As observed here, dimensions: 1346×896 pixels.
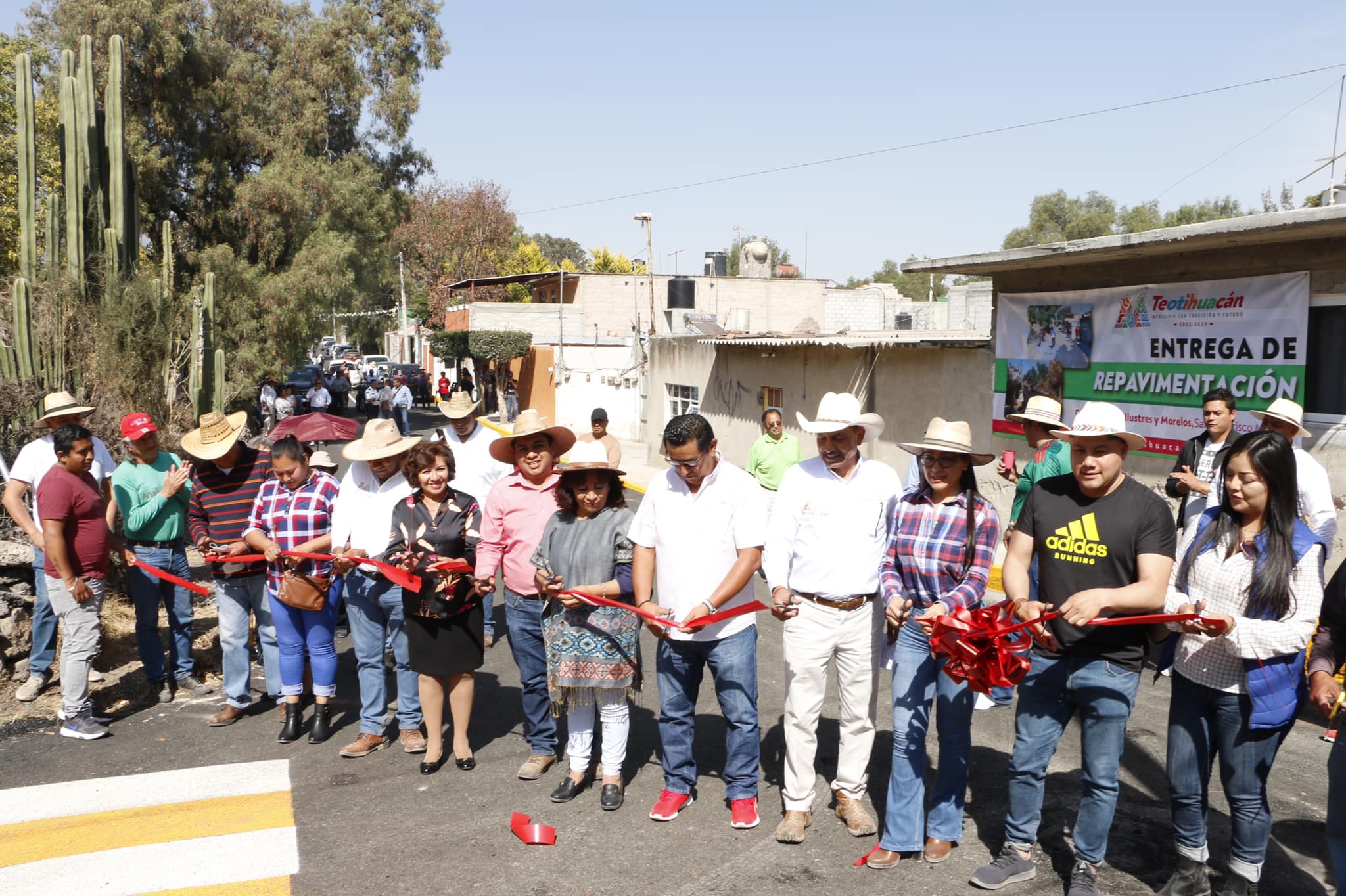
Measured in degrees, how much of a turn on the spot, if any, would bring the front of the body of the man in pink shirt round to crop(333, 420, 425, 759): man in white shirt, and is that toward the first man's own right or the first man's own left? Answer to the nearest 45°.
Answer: approximately 135° to the first man's own right

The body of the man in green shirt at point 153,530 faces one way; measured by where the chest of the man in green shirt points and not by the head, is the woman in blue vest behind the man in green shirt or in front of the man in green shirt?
in front

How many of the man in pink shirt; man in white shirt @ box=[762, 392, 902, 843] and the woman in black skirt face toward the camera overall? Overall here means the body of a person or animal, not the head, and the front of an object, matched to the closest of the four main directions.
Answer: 3

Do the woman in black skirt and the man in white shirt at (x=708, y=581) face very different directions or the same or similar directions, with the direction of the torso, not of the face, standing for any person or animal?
same or similar directions

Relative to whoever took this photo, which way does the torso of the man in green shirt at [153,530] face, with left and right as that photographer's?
facing the viewer and to the right of the viewer

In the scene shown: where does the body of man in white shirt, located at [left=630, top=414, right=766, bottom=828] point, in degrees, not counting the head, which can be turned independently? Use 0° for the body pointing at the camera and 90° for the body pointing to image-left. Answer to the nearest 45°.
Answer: approximately 0°

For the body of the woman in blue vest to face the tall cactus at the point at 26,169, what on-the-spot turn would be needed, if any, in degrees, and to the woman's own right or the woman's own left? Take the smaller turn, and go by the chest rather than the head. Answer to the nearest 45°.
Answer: approximately 45° to the woman's own right

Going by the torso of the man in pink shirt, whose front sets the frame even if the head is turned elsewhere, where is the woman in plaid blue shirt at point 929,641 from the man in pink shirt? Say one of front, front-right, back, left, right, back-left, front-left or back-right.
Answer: front-left

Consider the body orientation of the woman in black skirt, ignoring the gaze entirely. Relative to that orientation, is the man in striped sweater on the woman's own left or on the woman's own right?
on the woman's own right

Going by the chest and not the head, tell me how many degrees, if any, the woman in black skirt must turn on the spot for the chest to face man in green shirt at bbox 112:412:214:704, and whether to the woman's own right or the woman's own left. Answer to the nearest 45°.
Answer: approximately 135° to the woman's own right

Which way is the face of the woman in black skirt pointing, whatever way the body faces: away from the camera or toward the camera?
toward the camera

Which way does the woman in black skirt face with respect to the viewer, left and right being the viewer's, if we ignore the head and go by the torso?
facing the viewer
